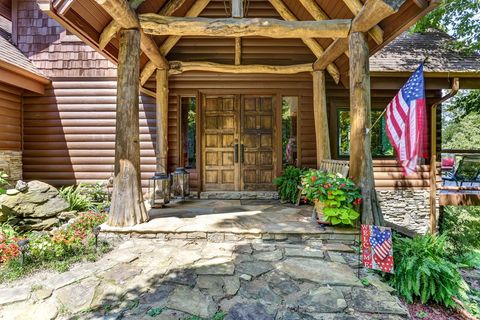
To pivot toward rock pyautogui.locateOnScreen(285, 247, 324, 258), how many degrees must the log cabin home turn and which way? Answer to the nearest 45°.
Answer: approximately 45° to its left

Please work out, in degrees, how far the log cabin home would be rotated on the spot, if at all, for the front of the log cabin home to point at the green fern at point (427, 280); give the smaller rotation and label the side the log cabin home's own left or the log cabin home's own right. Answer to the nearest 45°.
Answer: approximately 45° to the log cabin home's own left

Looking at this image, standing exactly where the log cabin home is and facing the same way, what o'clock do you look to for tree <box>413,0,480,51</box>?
The tree is roughly at 9 o'clock from the log cabin home.

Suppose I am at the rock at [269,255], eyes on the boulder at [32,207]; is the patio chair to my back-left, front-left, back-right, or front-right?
back-right

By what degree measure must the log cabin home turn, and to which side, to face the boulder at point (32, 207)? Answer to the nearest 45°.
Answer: approximately 45° to its right

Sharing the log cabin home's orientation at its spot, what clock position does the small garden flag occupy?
The small garden flag is roughly at 11 o'clock from the log cabin home.

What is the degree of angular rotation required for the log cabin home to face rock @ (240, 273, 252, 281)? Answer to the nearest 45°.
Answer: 0° — it already faces it

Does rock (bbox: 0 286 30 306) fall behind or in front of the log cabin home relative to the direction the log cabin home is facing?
in front

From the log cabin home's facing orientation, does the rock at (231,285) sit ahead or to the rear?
ahead

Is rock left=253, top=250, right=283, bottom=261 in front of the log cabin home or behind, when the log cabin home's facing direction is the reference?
in front

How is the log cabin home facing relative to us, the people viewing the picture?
facing the viewer

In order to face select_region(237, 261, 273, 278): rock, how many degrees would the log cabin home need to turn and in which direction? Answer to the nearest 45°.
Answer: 0° — it already faces it

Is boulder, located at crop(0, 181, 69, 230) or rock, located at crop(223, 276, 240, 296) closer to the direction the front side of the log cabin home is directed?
the rock
